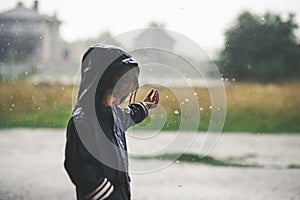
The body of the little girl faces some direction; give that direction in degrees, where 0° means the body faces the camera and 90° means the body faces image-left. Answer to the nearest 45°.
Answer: approximately 270°

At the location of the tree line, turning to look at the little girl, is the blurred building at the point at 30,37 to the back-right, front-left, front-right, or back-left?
front-right

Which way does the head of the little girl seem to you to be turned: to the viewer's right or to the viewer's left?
to the viewer's right

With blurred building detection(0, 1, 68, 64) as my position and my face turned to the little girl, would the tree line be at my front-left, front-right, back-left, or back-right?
front-left

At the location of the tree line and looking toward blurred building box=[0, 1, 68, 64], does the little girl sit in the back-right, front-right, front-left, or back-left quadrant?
front-left

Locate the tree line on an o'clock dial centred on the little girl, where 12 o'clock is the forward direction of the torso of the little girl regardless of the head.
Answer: The tree line is roughly at 11 o'clock from the little girl.
